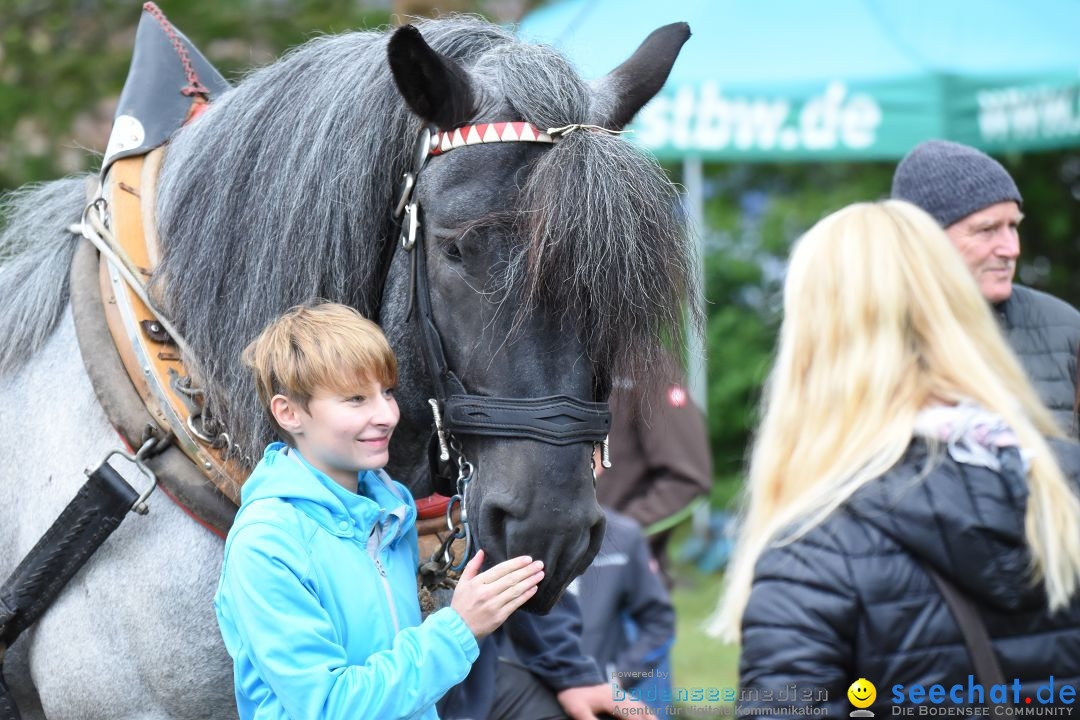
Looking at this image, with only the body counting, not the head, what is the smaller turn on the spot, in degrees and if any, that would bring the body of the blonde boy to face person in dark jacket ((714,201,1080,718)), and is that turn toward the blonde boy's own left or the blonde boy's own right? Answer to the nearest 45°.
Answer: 0° — they already face them

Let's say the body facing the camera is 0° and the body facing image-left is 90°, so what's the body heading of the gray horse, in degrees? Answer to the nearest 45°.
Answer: approximately 315°

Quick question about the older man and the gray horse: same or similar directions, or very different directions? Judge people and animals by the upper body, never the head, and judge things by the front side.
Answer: same or similar directions

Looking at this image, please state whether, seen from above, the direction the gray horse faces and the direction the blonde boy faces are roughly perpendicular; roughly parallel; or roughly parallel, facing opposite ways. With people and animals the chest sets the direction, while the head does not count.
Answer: roughly parallel

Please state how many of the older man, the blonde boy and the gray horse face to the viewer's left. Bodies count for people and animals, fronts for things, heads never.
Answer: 0

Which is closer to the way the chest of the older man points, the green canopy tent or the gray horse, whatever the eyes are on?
the gray horse

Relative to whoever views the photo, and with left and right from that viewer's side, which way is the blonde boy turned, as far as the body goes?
facing the viewer and to the right of the viewer

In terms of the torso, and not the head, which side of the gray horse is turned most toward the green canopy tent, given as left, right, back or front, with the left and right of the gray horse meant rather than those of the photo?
left

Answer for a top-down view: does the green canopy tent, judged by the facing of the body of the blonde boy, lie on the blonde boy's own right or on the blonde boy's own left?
on the blonde boy's own left

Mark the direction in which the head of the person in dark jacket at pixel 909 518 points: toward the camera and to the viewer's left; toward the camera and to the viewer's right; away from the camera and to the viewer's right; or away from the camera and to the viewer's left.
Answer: away from the camera and to the viewer's left

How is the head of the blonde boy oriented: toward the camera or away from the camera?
toward the camera
